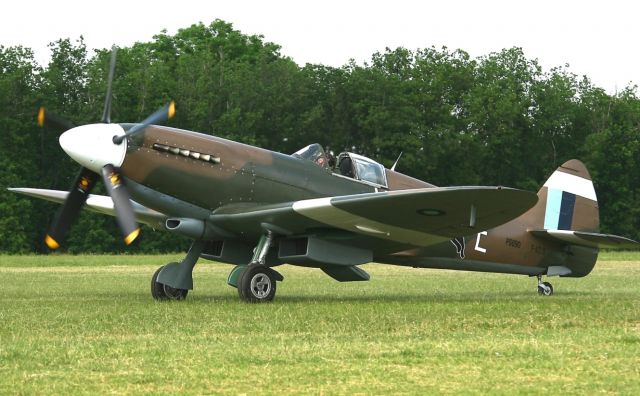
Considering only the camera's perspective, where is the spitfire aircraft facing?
facing the viewer and to the left of the viewer
